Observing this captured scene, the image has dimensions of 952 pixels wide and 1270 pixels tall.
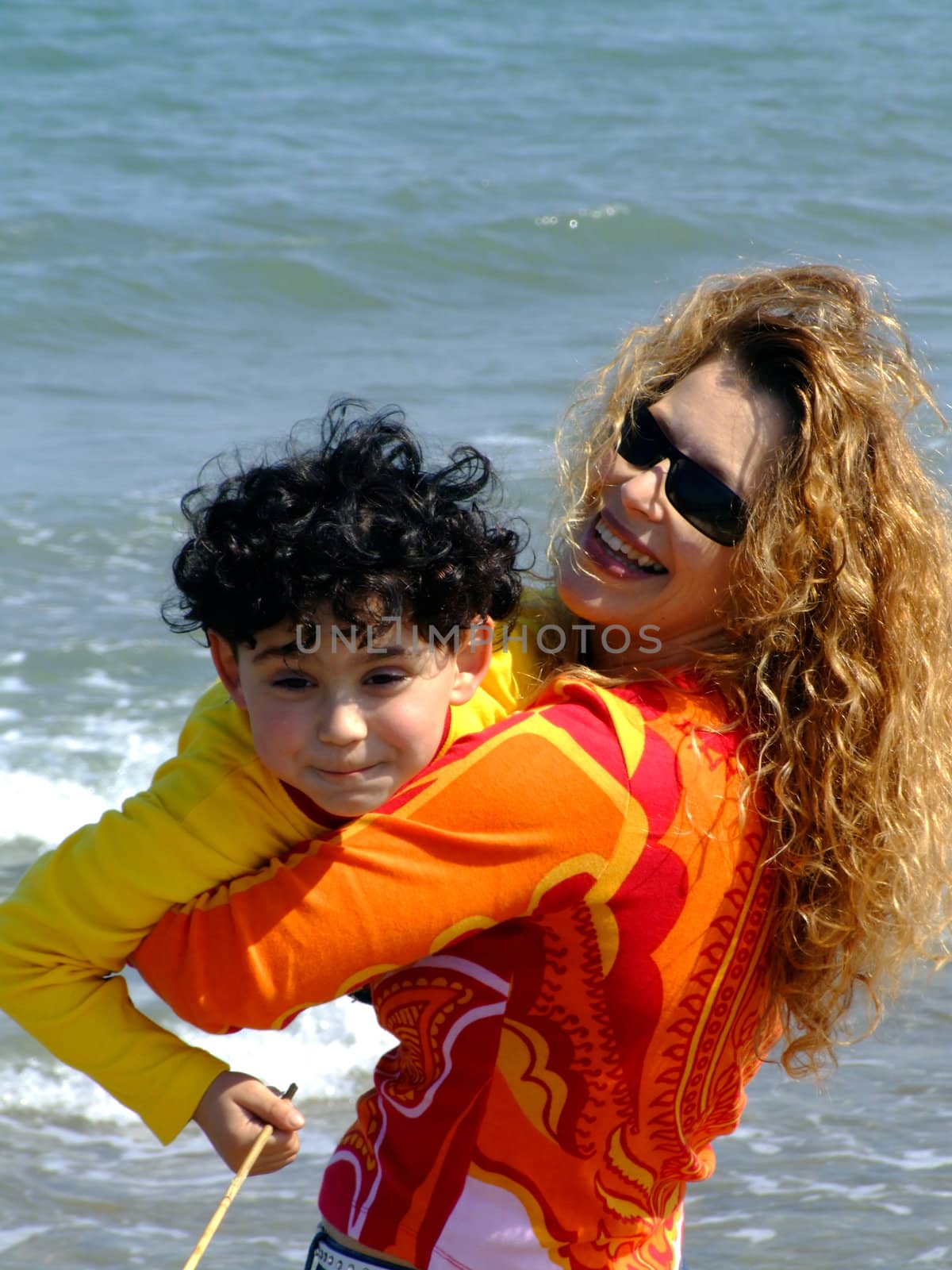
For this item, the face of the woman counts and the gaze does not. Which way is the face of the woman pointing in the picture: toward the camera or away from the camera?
toward the camera

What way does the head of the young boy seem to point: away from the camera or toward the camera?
toward the camera

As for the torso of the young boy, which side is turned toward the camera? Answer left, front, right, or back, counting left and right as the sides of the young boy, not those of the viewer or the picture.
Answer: front
